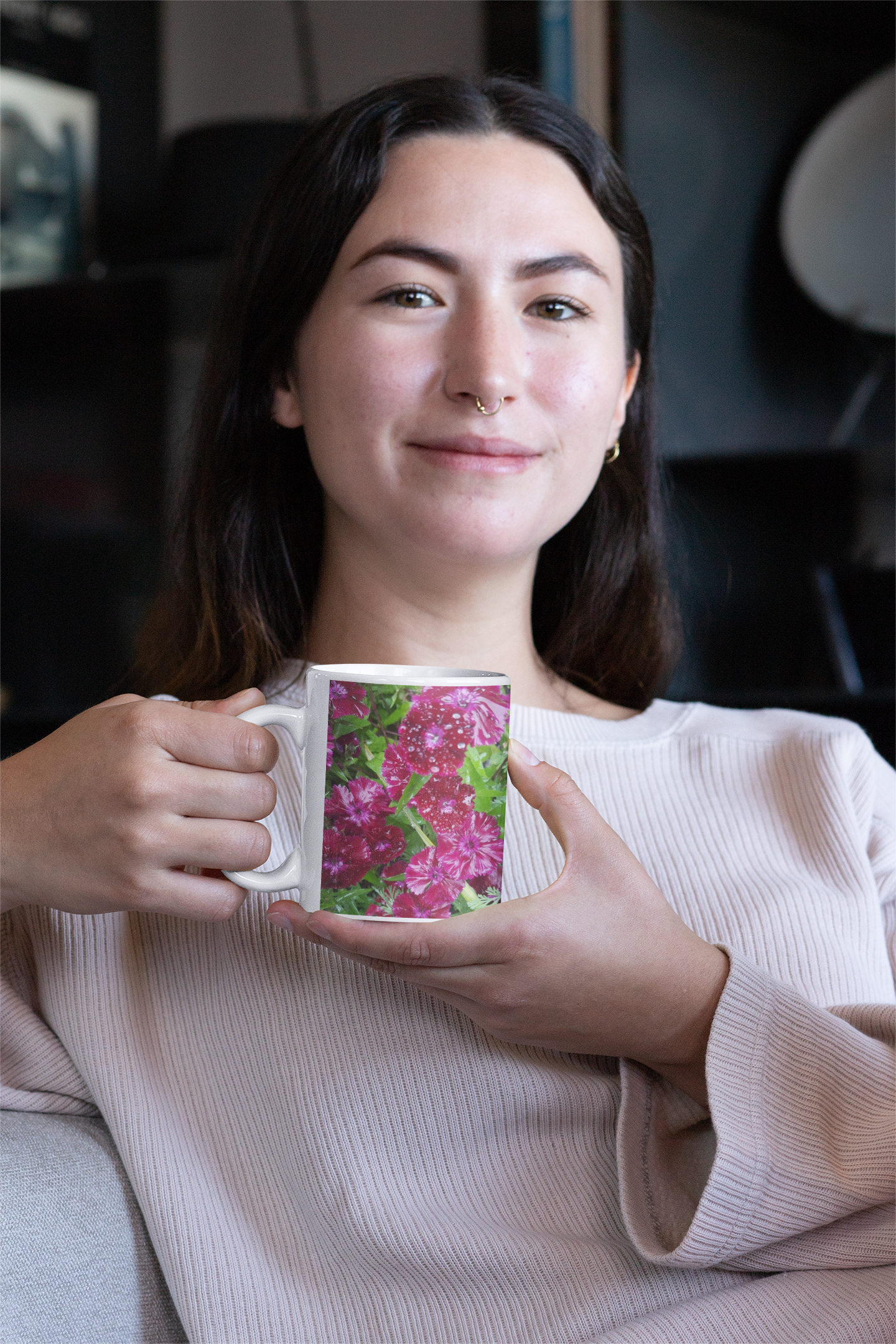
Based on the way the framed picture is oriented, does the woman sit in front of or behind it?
in front

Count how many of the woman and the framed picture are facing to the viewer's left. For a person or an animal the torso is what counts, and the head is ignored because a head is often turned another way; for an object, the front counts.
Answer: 0

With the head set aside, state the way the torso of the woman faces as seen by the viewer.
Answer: toward the camera

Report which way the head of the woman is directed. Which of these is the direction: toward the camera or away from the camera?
toward the camera

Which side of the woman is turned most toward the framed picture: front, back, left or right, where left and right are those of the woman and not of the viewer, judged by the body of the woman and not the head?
back
